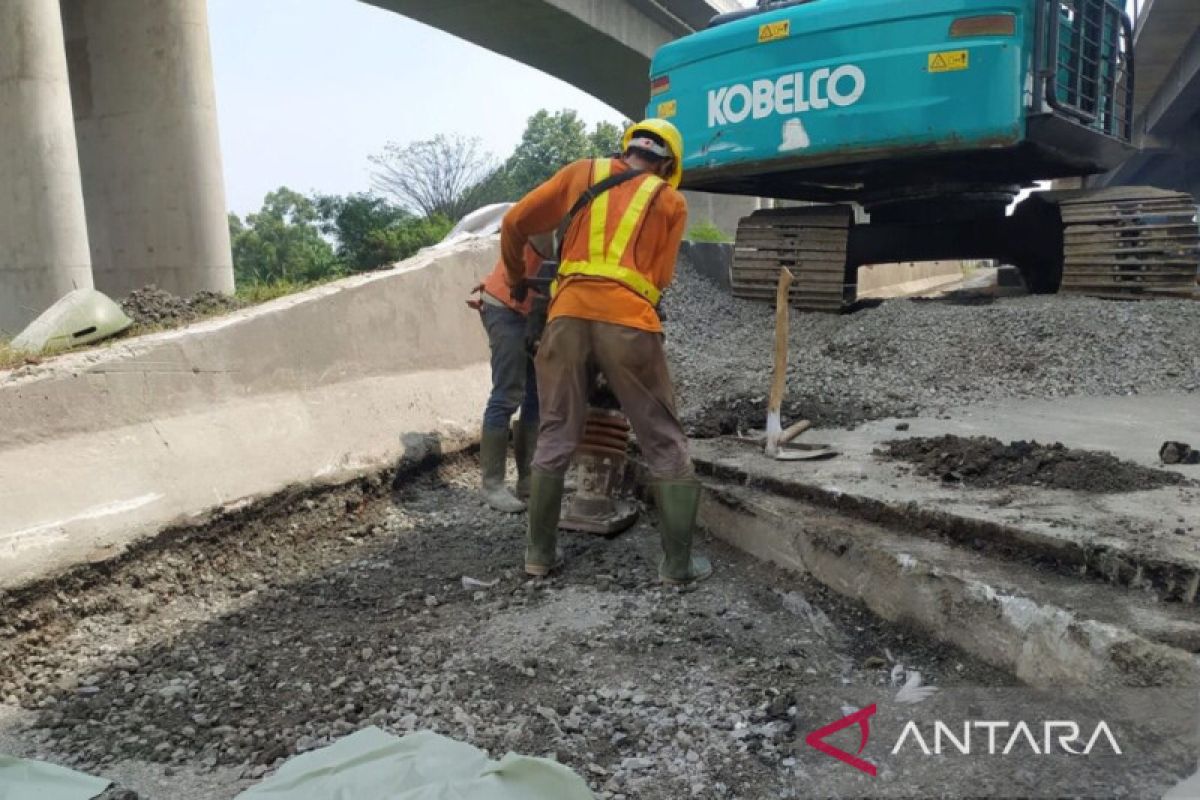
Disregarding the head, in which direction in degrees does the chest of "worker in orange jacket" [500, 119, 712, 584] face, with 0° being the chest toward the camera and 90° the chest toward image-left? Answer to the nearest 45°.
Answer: approximately 180°

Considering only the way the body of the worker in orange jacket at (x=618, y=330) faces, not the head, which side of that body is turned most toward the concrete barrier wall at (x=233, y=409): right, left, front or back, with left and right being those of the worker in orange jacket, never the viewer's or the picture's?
left

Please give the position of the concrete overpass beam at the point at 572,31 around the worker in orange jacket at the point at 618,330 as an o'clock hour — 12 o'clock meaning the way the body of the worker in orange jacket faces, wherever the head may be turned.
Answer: The concrete overpass beam is roughly at 12 o'clock from the worker in orange jacket.

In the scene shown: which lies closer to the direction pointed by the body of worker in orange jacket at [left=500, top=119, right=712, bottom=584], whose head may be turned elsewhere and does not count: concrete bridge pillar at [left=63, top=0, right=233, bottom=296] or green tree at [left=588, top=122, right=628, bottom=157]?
the green tree

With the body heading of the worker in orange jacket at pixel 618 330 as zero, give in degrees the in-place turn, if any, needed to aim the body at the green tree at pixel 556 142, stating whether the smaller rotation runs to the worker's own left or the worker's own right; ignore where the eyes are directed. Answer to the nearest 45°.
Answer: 0° — they already face it

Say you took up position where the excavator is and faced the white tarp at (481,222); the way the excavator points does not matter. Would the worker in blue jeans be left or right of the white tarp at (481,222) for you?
left

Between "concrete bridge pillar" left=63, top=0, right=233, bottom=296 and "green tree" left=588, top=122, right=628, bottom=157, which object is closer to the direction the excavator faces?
the green tree

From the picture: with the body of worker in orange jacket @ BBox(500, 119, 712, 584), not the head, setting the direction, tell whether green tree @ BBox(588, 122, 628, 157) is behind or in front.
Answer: in front

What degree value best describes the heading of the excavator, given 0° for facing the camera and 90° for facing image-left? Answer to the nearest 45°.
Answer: approximately 225°

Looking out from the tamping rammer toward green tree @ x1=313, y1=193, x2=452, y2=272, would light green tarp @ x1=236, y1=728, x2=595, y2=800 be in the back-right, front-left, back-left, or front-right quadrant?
back-left

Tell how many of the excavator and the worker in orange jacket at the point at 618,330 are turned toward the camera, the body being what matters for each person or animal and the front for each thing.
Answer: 0

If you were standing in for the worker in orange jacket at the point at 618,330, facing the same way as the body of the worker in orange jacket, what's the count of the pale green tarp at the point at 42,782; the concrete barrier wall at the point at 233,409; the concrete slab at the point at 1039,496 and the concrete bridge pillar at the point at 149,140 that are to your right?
1

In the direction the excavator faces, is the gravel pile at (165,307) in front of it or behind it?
behind

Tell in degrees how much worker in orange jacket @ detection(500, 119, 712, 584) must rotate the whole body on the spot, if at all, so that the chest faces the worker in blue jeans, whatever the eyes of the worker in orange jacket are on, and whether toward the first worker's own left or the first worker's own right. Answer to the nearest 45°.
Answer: approximately 45° to the first worker's own left
